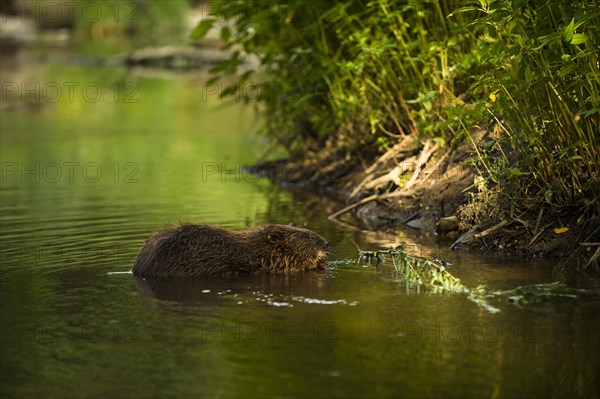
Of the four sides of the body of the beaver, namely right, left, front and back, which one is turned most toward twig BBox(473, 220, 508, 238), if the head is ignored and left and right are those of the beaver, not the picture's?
front

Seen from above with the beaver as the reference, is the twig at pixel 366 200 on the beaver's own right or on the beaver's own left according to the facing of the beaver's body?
on the beaver's own left

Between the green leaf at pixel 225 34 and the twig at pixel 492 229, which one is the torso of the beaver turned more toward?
the twig

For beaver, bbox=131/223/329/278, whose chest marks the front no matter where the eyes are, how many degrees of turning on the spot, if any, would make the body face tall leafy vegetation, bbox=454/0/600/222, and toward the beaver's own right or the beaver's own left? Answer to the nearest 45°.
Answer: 0° — it already faces it

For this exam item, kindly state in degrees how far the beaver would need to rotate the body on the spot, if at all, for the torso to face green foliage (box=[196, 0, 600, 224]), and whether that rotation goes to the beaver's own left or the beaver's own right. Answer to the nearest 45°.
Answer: approximately 45° to the beaver's own left

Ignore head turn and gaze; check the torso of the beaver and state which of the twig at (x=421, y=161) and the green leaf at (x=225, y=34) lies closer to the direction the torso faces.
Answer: the twig

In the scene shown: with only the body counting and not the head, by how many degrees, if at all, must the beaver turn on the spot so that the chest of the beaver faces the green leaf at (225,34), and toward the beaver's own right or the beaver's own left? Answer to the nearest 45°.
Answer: approximately 90° to the beaver's own left

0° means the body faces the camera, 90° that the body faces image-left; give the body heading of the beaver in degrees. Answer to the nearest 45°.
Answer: approximately 270°

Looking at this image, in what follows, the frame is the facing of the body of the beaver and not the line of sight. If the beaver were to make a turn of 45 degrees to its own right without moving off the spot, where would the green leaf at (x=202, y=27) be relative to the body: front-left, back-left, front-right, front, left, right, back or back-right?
back-left
